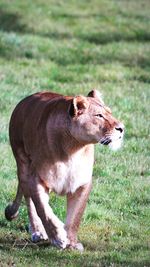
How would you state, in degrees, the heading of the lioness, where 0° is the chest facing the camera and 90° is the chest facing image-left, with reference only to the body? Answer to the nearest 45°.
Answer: approximately 315°
